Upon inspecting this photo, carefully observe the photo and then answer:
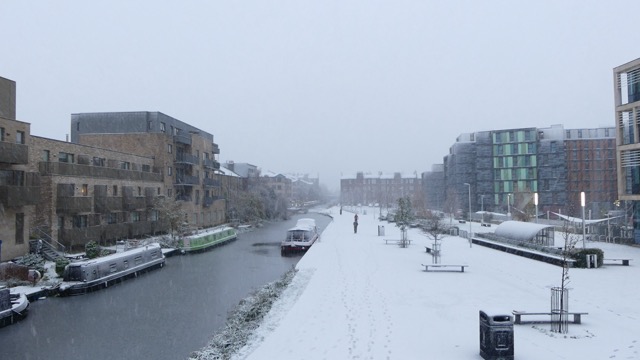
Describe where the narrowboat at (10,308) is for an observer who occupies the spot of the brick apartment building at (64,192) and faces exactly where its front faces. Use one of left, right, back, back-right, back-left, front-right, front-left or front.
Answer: front-right

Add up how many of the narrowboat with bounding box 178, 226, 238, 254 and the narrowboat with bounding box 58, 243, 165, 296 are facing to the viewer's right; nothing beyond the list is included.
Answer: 0

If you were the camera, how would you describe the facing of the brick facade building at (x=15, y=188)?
facing the viewer and to the right of the viewer

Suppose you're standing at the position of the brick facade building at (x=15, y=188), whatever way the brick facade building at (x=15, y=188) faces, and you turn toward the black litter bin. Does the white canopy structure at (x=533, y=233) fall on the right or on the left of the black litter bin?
left

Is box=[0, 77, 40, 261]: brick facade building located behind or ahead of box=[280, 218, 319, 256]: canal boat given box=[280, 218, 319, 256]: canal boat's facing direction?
ahead

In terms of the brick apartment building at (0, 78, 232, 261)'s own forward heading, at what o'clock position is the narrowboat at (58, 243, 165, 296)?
The narrowboat is roughly at 1 o'clock from the brick apartment building.

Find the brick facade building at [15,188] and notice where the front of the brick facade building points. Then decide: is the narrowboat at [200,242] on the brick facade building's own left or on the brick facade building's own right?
on the brick facade building's own left

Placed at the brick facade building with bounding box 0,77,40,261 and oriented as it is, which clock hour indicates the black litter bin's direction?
The black litter bin is roughly at 1 o'clock from the brick facade building.
